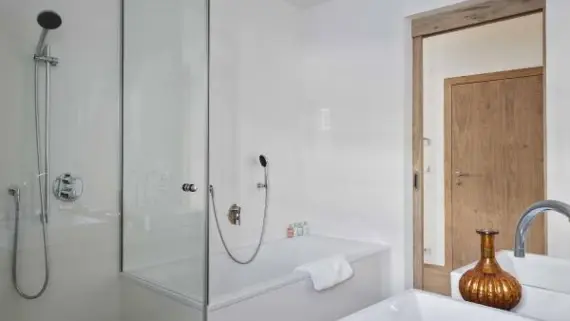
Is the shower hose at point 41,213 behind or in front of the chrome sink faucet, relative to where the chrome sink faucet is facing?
in front

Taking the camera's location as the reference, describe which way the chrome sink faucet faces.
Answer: facing to the left of the viewer

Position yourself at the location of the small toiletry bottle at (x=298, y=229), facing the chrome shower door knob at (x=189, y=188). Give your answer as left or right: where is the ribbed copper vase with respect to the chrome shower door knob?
left

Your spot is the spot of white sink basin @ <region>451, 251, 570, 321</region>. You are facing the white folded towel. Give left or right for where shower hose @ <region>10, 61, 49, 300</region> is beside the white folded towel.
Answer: left

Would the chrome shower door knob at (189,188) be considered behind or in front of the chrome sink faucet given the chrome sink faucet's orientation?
in front

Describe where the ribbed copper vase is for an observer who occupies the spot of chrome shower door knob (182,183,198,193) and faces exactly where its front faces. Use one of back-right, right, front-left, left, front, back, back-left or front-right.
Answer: front

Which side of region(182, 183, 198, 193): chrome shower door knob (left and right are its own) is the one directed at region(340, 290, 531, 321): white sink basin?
front

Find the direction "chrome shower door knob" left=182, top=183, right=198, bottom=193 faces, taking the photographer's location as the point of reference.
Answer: facing the viewer and to the right of the viewer

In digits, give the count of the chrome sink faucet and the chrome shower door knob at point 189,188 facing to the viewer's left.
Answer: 1

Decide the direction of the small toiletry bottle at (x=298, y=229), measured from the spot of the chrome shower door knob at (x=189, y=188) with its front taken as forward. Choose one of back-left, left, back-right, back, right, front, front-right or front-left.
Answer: left

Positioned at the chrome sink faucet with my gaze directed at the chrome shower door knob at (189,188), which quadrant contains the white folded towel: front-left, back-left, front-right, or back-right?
front-right

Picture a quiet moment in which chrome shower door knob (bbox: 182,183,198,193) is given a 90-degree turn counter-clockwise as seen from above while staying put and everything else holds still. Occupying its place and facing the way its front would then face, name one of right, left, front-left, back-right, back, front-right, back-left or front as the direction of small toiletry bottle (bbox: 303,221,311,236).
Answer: front
